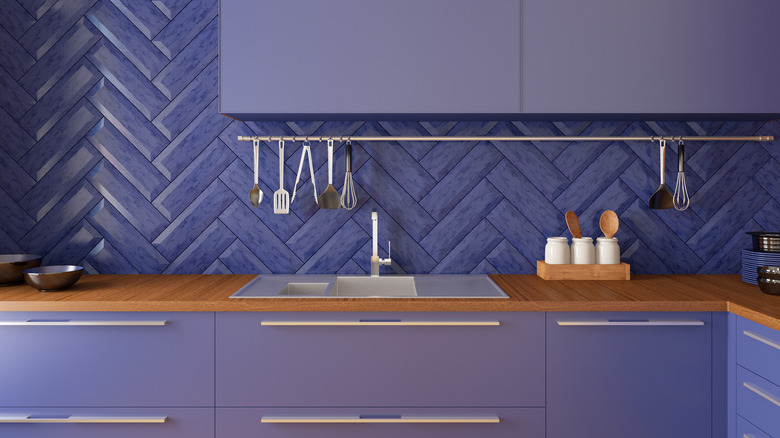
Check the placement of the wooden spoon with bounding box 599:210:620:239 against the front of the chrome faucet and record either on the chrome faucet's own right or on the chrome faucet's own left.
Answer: on the chrome faucet's own left

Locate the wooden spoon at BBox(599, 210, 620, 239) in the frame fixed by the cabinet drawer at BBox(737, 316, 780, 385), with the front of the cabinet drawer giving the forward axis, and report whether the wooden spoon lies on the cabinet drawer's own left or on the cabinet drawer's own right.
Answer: on the cabinet drawer's own right

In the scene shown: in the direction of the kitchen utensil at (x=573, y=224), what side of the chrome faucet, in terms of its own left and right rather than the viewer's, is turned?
left

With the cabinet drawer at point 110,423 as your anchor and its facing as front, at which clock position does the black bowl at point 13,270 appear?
The black bowl is roughly at 5 o'clock from the cabinet drawer.

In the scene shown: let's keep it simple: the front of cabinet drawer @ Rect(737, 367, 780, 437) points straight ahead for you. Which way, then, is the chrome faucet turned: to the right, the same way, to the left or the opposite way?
to the left

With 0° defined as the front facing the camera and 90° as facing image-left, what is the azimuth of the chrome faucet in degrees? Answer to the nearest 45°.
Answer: approximately 0°

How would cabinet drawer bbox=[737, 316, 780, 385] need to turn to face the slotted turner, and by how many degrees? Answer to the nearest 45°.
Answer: approximately 45° to its right

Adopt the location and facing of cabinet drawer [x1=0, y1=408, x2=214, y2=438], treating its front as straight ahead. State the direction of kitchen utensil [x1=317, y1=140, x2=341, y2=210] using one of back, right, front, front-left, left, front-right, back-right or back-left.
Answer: left

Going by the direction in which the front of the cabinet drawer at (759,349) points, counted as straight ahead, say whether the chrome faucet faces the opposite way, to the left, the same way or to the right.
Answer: to the left

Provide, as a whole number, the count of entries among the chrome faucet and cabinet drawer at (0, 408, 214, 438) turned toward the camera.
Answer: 2

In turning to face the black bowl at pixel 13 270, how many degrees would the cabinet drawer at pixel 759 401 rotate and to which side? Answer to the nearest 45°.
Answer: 0° — it already faces it

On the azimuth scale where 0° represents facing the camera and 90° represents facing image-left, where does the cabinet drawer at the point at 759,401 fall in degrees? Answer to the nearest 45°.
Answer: approximately 45°

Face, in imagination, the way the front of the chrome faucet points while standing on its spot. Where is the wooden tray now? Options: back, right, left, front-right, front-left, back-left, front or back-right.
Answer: left
